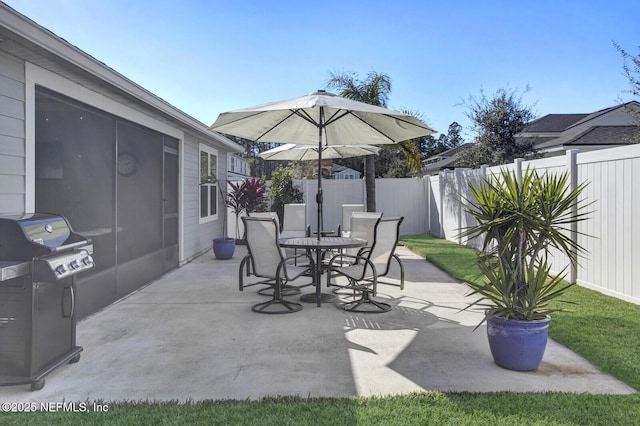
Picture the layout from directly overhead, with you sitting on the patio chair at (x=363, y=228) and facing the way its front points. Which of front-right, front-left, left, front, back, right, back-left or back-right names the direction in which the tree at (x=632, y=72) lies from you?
back

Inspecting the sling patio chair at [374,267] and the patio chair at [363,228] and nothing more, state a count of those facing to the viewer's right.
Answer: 0

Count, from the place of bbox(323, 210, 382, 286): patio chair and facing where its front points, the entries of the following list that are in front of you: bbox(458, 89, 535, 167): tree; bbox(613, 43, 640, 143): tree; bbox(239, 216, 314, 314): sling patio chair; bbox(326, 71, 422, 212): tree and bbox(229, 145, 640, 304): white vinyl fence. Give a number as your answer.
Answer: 1

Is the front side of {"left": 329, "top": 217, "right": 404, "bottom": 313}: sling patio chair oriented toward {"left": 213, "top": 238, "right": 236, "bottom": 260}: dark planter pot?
yes

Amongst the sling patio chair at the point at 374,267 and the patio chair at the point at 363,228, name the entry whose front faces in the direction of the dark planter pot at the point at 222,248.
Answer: the sling patio chair

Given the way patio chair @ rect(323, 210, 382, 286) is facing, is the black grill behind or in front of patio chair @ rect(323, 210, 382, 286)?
in front

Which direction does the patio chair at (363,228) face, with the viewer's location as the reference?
facing the viewer and to the left of the viewer

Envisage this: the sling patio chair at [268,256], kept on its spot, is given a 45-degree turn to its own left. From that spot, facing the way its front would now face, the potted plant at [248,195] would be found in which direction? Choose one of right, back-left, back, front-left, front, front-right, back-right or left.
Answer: front

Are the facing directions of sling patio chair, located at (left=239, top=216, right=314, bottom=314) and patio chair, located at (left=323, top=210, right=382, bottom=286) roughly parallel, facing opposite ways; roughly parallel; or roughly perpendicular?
roughly parallel, facing opposite ways

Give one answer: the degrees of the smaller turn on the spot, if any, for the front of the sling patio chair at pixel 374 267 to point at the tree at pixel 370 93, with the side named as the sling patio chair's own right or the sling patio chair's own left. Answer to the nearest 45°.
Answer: approximately 45° to the sling patio chair's own right

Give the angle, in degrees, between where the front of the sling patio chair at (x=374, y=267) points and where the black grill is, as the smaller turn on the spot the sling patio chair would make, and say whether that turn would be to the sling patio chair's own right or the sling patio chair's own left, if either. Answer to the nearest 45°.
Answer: approximately 90° to the sling patio chair's own left

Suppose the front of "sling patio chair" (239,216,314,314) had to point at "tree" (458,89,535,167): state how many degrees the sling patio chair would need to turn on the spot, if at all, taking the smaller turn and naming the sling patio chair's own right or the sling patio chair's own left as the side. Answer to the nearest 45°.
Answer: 0° — it already faces it

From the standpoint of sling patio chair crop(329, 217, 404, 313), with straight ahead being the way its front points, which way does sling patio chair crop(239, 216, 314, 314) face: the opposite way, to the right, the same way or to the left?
to the right

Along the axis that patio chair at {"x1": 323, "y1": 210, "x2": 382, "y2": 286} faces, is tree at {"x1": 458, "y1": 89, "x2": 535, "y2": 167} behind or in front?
behind

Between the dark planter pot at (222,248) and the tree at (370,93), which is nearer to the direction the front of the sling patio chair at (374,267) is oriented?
the dark planter pot

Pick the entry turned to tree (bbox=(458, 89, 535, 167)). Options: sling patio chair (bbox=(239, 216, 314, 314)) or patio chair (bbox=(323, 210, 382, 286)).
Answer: the sling patio chair

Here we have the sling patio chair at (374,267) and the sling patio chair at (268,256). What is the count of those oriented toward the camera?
0

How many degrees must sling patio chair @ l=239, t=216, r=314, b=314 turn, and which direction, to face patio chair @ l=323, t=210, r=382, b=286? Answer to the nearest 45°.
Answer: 0° — it already faces it

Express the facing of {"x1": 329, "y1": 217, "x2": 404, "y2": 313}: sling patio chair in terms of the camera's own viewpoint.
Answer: facing away from the viewer and to the left of the viewer

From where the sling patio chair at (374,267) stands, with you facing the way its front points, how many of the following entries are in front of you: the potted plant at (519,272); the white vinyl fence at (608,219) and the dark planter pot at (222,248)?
1
